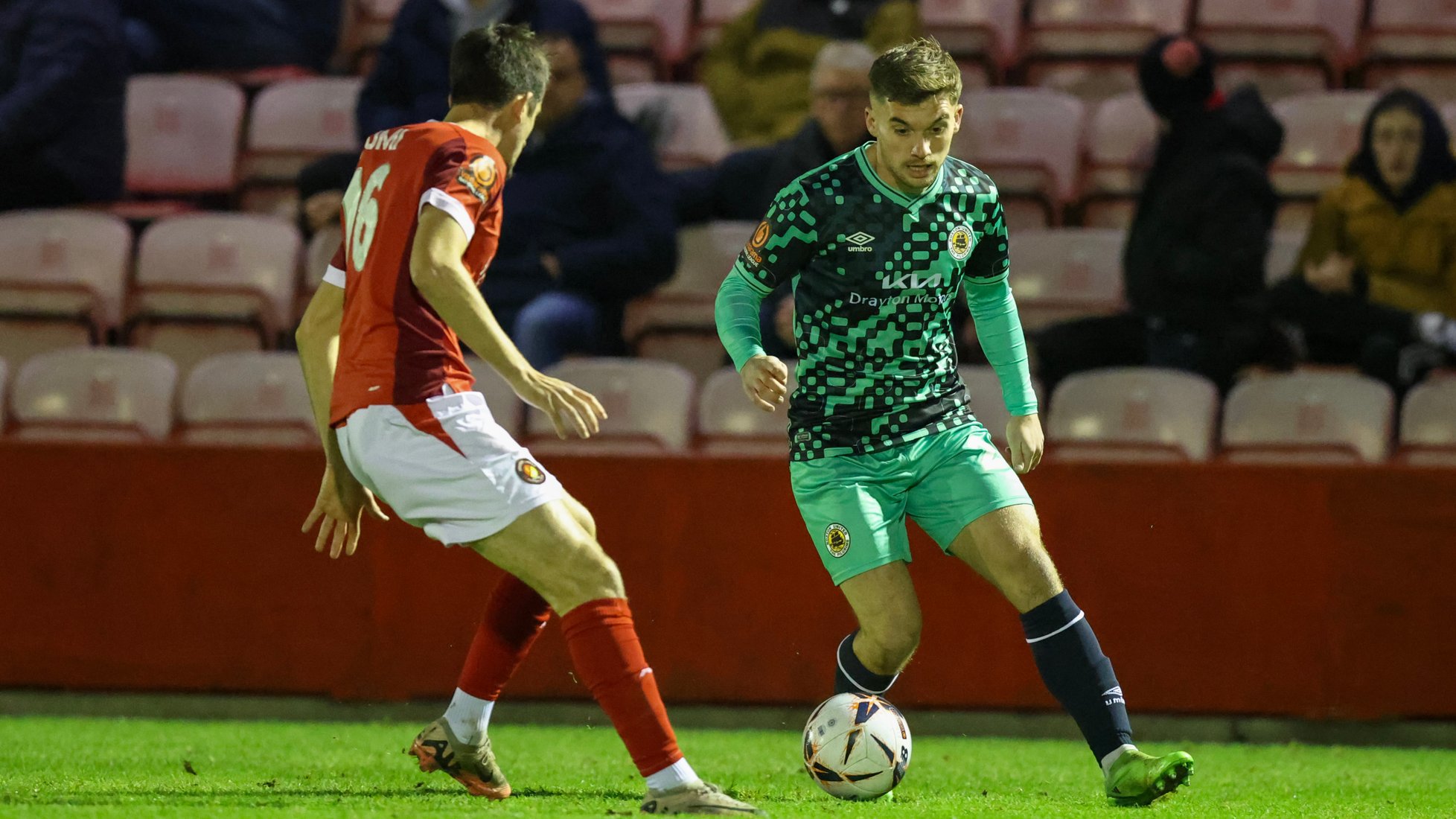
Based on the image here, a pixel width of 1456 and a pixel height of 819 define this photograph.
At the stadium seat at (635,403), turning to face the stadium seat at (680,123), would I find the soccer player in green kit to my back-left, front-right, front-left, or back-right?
back-right

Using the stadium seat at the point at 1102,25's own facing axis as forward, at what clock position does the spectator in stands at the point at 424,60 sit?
The spectator in stands is roughly at 2 o'clock from the stadium seat.

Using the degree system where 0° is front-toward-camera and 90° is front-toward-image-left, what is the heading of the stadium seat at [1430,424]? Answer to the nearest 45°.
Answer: approximately 0°

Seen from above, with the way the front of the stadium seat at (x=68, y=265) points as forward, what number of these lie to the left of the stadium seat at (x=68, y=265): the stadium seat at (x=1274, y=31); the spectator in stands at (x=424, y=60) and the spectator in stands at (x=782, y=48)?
3

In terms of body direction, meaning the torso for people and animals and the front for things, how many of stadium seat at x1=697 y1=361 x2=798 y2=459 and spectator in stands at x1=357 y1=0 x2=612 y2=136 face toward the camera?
2

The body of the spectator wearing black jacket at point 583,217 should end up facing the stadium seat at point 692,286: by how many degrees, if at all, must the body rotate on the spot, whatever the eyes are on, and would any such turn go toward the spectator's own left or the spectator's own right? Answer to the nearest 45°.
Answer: approximately 135° to the spectator's own left

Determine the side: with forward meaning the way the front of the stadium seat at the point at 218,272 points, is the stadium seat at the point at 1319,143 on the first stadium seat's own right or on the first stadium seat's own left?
on the first stadium seat's own left
